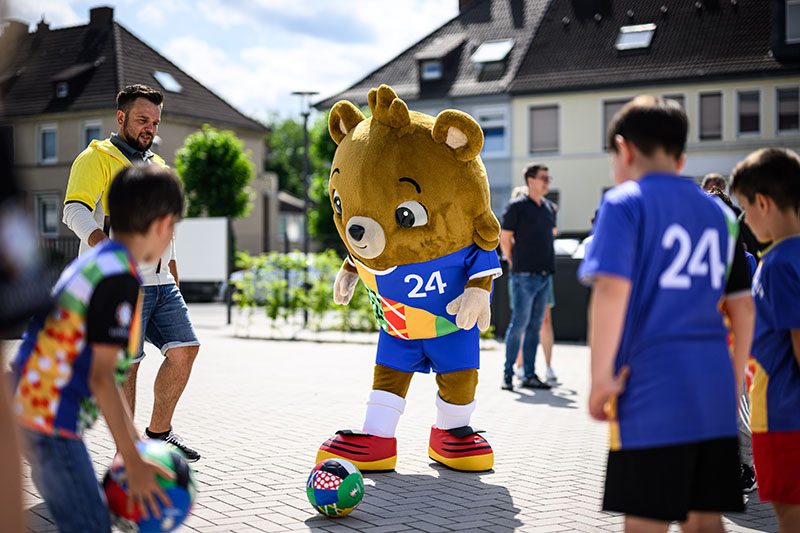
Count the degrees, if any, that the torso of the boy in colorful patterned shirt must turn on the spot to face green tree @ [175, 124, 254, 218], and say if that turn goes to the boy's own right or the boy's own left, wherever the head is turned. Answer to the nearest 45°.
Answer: approximately 45° to the boy's own left

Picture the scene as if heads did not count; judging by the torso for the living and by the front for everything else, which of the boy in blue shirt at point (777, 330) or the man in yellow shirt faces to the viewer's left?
the boy in blue shirt

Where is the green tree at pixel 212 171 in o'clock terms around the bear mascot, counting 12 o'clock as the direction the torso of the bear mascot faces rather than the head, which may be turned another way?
The green tree is roughly at 4 o'clock from the bear mascot.

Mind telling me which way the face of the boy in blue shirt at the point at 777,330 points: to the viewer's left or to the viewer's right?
to the viewer's left

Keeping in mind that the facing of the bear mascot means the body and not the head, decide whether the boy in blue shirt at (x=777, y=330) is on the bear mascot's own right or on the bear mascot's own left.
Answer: on the bear mascot's own left

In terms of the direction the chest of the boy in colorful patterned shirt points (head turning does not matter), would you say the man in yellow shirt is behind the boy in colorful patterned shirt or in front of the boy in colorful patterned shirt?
in front

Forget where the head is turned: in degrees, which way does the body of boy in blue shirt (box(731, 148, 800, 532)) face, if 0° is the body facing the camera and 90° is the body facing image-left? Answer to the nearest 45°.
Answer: approximately 90°

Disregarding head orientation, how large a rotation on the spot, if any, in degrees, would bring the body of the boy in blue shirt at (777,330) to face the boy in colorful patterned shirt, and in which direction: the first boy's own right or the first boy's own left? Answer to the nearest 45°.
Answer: approximately 45° to the first boy's own left

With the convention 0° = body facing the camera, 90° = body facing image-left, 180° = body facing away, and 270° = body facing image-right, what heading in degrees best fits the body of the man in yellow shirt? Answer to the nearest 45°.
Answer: approximately 315°

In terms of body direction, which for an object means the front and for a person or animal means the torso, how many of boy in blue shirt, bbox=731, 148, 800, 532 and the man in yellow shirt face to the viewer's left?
1

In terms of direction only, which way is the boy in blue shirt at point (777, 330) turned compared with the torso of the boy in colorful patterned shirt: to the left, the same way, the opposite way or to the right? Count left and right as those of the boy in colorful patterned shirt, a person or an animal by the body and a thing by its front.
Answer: to the left

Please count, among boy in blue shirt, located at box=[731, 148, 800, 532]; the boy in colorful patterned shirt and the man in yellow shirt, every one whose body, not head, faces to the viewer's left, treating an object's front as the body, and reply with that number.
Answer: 1

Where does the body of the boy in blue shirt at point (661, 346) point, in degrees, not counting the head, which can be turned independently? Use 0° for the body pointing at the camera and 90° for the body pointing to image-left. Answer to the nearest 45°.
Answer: approximately 135°

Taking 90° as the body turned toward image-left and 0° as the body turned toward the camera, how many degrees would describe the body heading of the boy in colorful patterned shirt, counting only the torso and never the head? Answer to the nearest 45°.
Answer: approximately 225°

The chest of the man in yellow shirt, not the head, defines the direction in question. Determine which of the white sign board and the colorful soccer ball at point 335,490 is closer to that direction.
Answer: the colorful soccer ball

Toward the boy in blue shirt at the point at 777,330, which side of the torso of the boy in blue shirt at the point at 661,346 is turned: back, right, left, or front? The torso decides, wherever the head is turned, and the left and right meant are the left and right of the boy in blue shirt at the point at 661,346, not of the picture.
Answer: right

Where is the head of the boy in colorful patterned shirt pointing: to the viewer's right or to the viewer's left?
to the viewer's right
